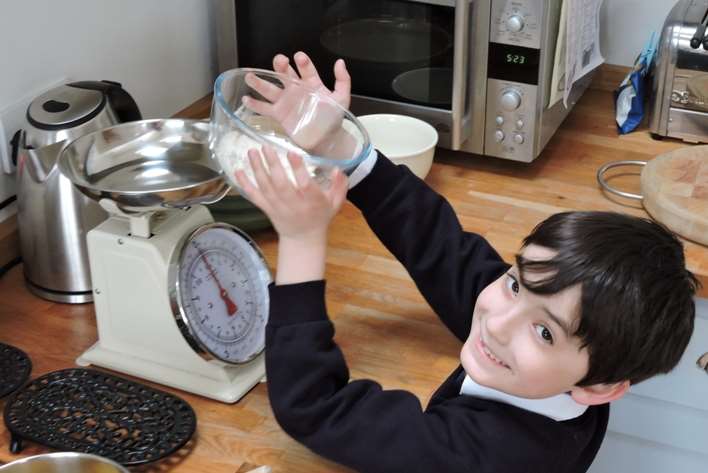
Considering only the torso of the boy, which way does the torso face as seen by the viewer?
to the viewer's left

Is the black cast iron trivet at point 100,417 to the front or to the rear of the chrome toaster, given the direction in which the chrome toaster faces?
to the front

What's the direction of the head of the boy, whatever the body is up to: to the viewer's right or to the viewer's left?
to the viewer's left

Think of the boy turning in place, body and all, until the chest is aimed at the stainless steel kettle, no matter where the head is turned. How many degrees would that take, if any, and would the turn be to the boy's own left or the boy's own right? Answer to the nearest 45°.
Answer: approximately 45° to the boy's own right

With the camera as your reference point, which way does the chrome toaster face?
facing the viewer

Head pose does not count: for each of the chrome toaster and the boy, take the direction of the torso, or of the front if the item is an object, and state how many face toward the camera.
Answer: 1

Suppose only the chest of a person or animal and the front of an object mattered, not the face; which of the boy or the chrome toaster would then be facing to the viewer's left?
the boy

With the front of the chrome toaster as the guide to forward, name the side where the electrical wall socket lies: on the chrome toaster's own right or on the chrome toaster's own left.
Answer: on the chrome toaster's own right

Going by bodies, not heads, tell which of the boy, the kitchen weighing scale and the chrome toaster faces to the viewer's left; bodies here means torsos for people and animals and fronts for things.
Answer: the boy

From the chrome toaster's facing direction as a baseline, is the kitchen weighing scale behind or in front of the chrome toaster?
in front

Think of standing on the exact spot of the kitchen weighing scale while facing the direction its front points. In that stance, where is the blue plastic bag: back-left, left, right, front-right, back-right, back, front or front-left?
left
